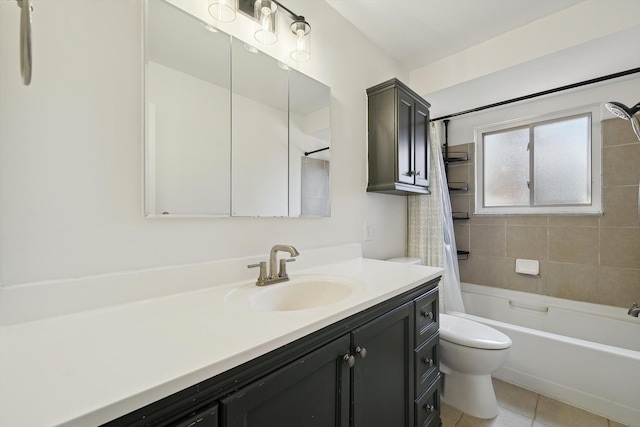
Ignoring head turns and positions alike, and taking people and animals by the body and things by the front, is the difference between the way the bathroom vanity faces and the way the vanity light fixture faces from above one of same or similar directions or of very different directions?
same or similar directions

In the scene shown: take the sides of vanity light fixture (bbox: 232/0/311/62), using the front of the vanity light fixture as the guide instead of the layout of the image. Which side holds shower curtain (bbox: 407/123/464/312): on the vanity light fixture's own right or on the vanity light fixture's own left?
on the vanity light fixture's own left

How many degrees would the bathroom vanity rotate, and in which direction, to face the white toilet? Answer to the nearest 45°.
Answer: approximately 45° to its left

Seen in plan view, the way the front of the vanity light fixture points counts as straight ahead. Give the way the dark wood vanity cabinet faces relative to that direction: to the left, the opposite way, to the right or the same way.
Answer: the same way

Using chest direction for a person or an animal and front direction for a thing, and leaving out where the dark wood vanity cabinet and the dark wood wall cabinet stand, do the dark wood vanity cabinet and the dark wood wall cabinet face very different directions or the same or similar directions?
same or similar directions

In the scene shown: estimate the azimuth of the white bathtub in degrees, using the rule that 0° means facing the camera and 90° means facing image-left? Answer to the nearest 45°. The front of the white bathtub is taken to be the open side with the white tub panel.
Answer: approximately 45°

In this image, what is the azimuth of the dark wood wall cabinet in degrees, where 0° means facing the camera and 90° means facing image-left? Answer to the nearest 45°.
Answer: approximately 315°

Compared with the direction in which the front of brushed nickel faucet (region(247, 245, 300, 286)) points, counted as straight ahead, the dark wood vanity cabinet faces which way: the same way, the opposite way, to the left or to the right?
the same way

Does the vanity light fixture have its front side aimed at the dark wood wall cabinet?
no

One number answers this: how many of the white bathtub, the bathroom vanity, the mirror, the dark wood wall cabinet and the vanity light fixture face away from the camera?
0

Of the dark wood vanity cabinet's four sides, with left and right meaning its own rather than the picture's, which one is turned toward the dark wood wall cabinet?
left

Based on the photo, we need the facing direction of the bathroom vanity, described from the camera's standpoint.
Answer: facing the viewer and to the right of the viewer

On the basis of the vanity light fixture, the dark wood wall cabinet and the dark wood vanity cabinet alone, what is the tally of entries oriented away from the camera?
0

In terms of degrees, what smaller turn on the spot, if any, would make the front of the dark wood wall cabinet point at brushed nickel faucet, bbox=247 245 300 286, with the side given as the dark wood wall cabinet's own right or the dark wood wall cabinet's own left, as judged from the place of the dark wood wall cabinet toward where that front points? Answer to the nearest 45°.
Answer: approximately 90° to the dark wood wall cabinet's own right

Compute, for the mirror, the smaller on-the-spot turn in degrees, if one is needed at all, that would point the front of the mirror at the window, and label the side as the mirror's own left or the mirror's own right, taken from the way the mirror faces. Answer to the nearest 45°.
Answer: approximately 45° to the mirror's own left
